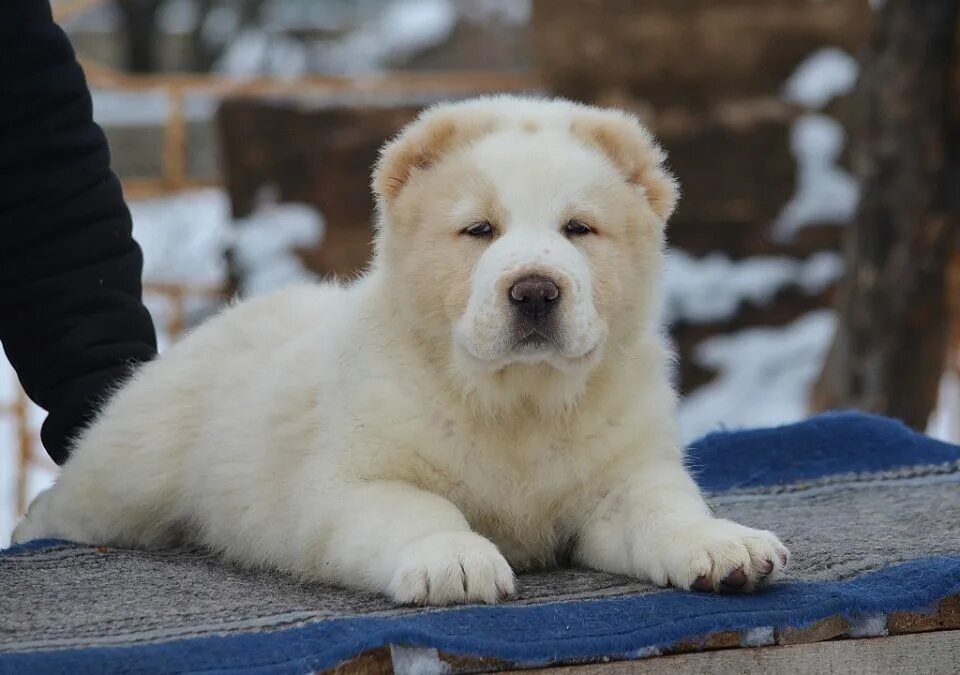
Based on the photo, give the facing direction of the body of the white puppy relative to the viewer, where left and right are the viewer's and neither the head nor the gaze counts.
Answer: facing the viewer and to the right of the viewer

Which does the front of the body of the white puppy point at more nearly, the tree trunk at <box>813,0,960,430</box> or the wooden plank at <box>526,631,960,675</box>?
the wooden plank

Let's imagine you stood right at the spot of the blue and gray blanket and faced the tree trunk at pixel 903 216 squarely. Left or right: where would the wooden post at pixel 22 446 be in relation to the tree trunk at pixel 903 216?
left

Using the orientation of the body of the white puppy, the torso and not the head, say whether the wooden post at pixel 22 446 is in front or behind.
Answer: behind

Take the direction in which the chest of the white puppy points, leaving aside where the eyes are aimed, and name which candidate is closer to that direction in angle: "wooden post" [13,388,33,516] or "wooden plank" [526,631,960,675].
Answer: the wooden plank

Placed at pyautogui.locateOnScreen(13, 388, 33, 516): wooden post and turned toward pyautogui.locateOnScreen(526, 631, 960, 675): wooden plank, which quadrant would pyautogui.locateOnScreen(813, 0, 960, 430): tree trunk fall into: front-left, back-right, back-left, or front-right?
front-left

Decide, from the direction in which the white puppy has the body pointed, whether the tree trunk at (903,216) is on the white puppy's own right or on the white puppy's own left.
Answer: on the white puppy's own left

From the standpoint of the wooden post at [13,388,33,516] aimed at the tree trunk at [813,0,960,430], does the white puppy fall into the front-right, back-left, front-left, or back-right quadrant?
front-right

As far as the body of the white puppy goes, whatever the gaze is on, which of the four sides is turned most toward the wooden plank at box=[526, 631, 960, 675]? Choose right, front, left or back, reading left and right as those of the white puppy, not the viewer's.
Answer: front
